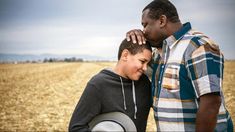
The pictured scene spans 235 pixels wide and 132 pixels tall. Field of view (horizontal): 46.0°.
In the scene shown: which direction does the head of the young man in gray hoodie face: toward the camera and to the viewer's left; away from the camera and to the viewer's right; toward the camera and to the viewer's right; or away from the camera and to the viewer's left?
toward the camera and to the viewer's right

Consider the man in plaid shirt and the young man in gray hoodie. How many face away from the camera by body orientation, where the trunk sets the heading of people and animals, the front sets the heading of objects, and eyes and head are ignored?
0

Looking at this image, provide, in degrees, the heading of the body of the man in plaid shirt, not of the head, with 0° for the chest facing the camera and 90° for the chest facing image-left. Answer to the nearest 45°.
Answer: approximately 45°

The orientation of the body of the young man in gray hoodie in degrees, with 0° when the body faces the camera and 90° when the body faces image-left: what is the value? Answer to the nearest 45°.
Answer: approximately 315°

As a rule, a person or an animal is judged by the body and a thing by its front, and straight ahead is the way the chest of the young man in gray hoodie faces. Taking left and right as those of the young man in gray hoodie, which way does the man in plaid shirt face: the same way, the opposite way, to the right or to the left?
to the right

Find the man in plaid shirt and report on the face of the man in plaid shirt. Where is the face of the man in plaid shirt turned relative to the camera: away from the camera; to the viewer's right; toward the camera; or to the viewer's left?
to the viewer's left
